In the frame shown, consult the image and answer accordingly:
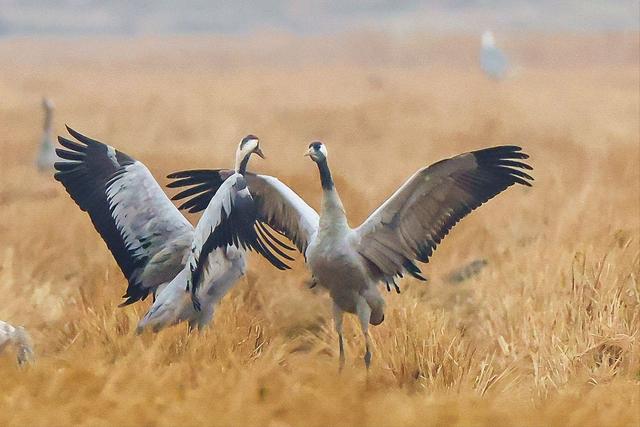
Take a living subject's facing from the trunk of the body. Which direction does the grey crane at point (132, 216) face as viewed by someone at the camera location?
facing away from the viewer and to the right of the viewer

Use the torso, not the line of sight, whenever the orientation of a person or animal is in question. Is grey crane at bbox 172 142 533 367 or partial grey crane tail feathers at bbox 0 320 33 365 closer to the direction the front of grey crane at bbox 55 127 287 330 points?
the grey crane

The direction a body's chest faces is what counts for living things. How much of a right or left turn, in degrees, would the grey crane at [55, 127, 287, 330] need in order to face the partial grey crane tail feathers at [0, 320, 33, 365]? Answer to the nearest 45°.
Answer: approximately 180°

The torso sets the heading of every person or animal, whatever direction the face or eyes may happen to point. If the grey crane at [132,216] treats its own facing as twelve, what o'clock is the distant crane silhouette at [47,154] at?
The distant crane silhouette is roughly at 10 o'clock from the grey crane.

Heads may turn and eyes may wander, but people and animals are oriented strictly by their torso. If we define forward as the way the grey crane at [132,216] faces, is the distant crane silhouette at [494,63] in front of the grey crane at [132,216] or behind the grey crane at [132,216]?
in front
